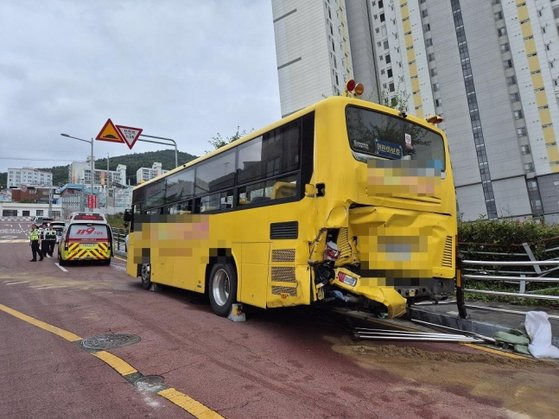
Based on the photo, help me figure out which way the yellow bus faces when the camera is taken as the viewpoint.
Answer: facing away from the viewer and to the left of the viewer

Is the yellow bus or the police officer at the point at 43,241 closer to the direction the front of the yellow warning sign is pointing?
the yellow bus

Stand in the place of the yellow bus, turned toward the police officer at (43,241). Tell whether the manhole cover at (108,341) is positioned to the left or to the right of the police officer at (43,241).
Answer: left

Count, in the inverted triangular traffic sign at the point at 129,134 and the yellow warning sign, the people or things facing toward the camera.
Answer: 2

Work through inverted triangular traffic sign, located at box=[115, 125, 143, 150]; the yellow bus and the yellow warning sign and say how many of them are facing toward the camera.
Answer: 2

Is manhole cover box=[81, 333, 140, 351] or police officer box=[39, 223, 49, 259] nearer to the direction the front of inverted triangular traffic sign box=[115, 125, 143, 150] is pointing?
the manhole cover

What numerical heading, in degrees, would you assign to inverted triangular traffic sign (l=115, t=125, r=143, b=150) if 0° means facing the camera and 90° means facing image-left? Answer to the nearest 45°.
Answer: approximately 0°

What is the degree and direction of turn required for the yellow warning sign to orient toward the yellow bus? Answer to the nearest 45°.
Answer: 0° — it already faces it

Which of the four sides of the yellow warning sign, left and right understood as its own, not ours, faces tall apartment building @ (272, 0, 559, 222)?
left

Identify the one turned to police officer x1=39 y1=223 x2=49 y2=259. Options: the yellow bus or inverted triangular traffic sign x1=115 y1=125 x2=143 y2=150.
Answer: the yellow bus

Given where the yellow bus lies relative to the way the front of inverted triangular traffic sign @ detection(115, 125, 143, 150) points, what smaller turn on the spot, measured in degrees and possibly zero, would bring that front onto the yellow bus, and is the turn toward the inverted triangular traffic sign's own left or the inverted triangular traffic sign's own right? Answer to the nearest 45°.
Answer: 0° — it already faces it
